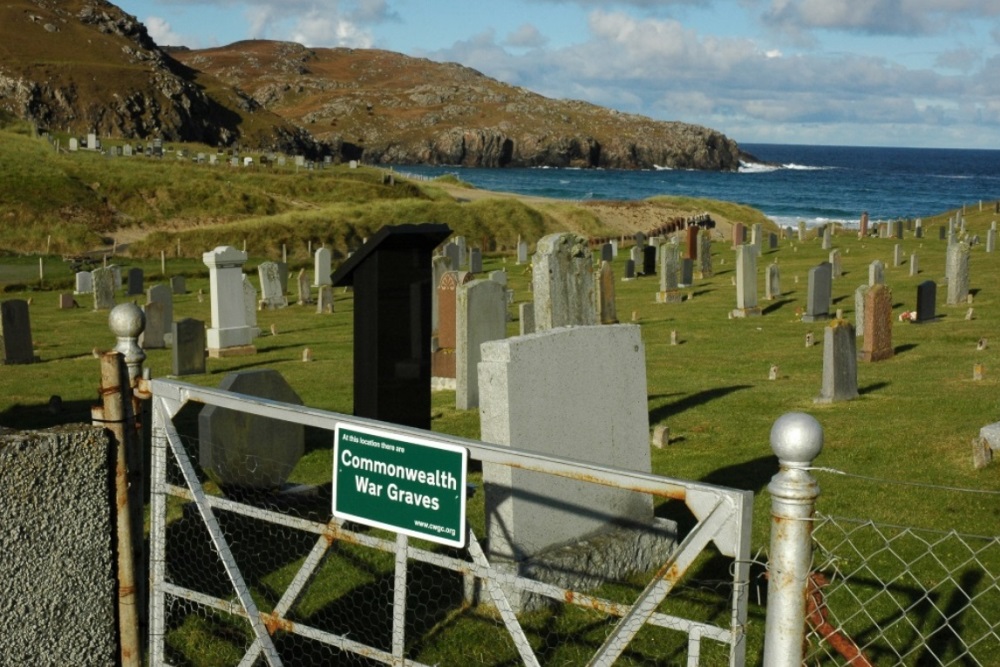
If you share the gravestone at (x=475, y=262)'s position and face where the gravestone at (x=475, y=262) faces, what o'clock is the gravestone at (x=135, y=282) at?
the gravestone at (x=135, y=282) is roughly at 2 o'clock from the gravestone at (x=475, y=262).

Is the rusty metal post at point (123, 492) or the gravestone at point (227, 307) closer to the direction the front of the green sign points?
the rusty metal post

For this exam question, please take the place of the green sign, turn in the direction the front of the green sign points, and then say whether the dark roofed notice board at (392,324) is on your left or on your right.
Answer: on your right

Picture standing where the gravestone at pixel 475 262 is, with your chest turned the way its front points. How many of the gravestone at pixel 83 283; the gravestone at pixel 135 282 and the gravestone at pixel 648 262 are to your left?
1

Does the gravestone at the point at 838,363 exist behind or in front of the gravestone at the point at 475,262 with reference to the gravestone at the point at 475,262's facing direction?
in front

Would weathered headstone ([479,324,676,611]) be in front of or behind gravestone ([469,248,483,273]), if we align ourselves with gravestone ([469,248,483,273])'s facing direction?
in front

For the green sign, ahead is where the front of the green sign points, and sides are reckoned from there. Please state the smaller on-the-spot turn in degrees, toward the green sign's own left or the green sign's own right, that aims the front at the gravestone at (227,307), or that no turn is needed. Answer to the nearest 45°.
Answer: approximately 135° to the green sign's own right

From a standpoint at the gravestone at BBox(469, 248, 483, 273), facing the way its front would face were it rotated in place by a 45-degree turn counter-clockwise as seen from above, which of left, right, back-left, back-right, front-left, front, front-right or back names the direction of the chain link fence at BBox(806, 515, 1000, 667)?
front-right

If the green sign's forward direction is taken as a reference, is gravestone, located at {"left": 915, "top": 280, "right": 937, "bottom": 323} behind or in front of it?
behind

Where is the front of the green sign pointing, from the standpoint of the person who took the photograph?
facing the viewer and to the left of the viewer

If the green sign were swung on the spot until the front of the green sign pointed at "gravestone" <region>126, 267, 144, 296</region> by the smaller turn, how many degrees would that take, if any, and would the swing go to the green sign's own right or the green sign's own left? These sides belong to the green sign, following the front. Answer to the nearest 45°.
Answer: approximately 135° to the green sign's own right

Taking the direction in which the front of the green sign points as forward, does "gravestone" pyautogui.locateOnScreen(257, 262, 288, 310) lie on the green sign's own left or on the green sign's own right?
on the green sign's own right

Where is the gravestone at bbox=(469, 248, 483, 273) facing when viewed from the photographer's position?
facing the viewer
